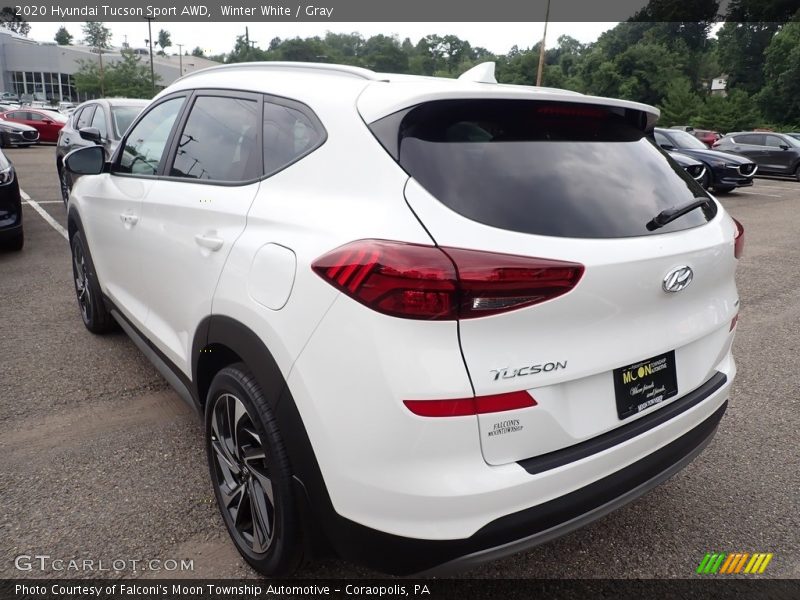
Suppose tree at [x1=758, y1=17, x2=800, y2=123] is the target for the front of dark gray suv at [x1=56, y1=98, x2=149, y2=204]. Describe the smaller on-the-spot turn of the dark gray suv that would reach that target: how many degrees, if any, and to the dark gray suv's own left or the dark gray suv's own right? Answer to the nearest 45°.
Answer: approximately 90° to the dark gray suv's own left

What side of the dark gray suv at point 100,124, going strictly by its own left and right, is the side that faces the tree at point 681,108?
left

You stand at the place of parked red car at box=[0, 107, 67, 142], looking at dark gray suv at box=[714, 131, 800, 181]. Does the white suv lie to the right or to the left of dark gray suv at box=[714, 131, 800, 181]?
right
